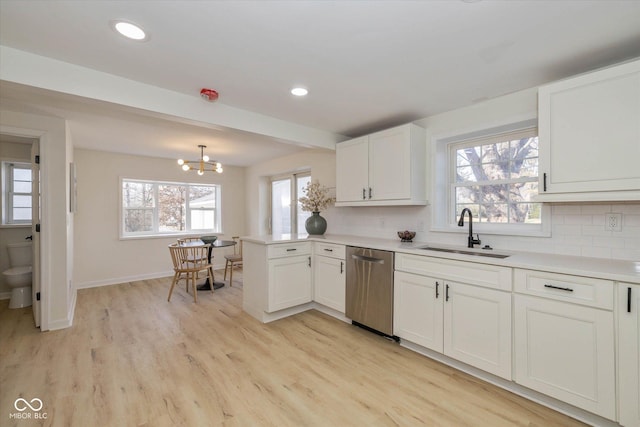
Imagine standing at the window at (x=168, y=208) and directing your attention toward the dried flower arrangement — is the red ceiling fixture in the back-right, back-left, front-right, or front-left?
front-right

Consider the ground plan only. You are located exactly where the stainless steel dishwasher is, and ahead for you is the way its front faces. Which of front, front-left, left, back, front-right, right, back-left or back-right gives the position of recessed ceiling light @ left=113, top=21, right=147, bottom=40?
front

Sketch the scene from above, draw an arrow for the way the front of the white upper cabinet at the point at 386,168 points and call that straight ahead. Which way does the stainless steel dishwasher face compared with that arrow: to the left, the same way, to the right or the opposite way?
the same way

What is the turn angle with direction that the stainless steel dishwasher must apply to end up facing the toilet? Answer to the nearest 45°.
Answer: approximately 45° to its right

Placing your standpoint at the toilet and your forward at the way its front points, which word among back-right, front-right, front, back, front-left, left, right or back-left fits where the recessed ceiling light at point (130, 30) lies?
front-left

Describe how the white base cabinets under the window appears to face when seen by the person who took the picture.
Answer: facing the viewer and to the left of the viewer

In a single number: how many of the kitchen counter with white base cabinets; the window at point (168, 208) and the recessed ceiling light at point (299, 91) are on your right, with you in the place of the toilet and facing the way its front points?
0

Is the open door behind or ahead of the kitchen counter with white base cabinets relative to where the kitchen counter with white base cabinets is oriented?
ahead

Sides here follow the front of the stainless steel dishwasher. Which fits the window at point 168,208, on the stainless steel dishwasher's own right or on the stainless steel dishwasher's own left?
on the stainless steel dishwasher's own right

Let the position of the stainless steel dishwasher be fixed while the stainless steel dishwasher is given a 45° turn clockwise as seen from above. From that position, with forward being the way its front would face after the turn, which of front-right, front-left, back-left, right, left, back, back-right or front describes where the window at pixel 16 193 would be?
front

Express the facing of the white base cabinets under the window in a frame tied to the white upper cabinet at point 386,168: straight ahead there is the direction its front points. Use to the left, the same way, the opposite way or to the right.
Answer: the same way

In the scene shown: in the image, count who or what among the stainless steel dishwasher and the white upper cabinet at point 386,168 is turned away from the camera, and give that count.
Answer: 0
